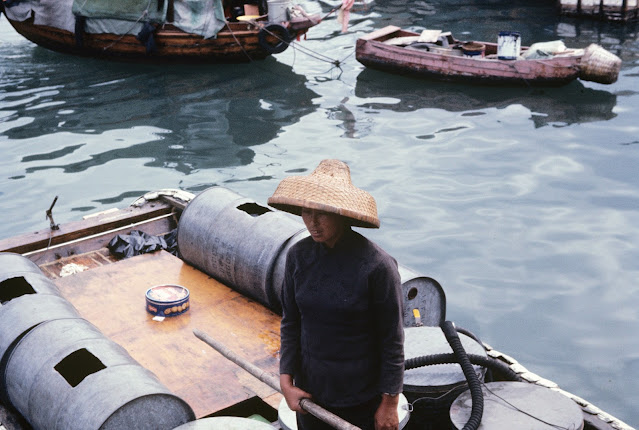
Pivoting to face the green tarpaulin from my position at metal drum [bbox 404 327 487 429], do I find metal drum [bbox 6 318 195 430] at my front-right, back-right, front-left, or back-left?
front-left

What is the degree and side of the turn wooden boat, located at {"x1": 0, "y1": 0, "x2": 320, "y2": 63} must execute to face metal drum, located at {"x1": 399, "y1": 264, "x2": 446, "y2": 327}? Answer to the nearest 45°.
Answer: approximately 90° to its right

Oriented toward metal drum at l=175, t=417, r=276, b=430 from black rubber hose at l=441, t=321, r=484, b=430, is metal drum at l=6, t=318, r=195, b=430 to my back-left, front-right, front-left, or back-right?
front-right

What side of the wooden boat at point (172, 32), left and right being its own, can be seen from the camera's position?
right

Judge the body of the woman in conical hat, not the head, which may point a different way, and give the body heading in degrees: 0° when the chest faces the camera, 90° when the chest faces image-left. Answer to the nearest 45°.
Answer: approximately 45°

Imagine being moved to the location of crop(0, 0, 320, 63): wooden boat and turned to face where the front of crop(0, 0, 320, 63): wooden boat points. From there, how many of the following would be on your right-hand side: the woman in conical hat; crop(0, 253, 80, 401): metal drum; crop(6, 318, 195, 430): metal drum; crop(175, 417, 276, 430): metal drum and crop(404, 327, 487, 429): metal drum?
5

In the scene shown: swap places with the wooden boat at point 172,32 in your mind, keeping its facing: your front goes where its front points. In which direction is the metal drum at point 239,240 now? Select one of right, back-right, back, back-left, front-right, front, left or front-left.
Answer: right

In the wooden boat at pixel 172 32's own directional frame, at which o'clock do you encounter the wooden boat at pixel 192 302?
the wooden boat at pixel 192 302 is roughly at 3 o'clock from the wooden boat at pixel 172 32.

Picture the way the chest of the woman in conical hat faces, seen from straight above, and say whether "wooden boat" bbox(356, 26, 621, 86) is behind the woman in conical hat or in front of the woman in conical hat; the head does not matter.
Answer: behind

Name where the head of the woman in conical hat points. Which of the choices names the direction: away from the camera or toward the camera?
toward the camera

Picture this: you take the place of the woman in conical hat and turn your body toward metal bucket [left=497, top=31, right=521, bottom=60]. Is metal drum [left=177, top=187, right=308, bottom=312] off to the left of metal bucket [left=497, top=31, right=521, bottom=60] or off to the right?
left

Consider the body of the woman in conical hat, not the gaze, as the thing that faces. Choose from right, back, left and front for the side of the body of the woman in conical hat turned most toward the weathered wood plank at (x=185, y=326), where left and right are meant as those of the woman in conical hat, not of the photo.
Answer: right

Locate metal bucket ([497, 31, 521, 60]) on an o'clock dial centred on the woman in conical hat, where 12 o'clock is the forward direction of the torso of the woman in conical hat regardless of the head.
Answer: The metal bucket is roughly at 5 o'clock from the woman in conical hat.
